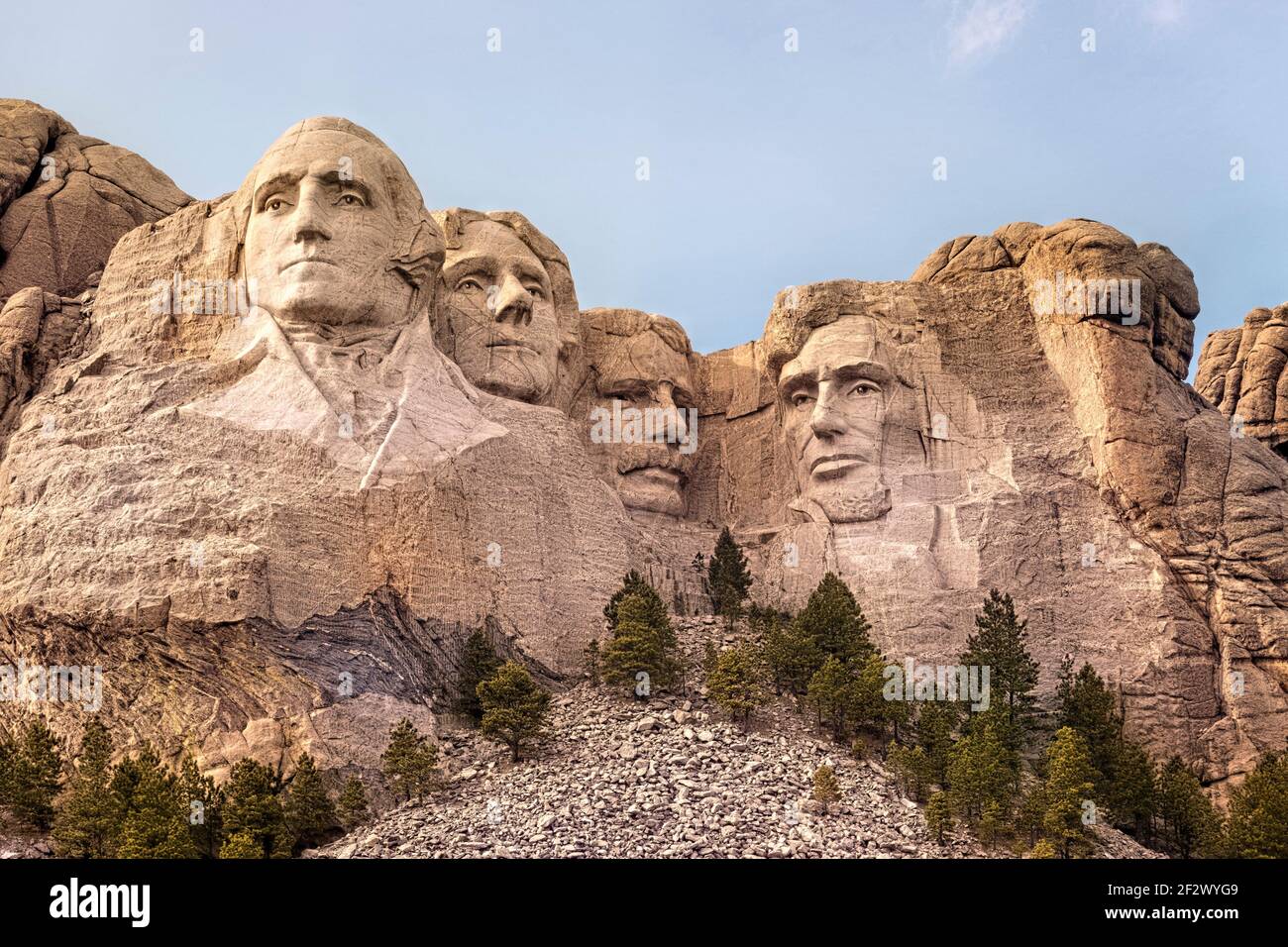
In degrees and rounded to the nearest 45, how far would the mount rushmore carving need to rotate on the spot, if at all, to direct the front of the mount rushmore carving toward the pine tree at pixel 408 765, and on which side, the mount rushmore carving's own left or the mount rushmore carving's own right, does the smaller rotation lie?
0° — it already faces it

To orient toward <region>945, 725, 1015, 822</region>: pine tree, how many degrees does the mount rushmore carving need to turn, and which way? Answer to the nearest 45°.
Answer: approximately 45° to its left

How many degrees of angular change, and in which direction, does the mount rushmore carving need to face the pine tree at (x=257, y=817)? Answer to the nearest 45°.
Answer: approximately 45° to its right

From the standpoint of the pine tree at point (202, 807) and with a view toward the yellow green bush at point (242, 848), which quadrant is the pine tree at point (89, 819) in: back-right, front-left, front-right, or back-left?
back-right

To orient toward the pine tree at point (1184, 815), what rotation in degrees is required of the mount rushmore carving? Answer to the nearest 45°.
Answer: approximately 90° to its left

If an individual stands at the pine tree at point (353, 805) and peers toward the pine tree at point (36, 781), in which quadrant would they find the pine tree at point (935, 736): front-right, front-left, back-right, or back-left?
back-right

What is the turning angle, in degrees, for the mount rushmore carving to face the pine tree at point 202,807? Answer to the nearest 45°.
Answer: approximately 45° to its right

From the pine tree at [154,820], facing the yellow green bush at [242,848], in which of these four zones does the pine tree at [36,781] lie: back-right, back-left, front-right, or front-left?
back-left

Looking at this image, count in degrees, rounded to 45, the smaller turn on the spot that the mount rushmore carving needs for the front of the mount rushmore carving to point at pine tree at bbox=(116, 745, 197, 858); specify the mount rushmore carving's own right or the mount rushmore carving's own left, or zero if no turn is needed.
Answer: approximately 45° to the mount rushmore carving's own right

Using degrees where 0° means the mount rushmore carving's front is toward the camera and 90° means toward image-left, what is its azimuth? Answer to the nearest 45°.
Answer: approximately 0°
